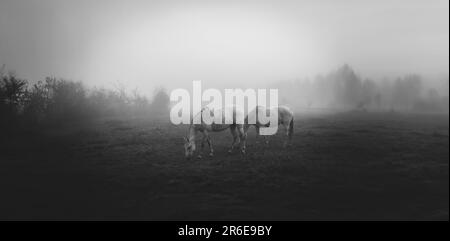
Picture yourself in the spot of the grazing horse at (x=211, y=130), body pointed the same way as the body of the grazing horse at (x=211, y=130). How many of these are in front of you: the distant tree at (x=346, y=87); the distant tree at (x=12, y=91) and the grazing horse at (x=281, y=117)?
1

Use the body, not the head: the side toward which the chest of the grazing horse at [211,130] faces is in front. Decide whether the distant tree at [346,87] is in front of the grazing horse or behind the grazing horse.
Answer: behind

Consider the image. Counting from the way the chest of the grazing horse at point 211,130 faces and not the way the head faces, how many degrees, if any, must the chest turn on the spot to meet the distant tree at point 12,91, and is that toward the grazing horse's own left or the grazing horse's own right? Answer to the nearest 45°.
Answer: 0° — it already faces it

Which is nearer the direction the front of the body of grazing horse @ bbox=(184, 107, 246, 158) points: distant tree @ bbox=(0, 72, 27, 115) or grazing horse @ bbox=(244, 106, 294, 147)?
the distant tree

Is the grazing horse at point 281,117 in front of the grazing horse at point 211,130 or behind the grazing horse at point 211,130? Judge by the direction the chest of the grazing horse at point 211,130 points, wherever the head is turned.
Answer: behind

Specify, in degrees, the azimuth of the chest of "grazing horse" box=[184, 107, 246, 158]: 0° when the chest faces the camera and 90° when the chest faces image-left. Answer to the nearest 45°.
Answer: approximately 90°
